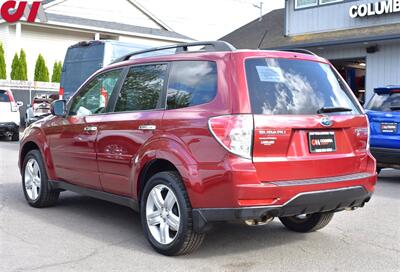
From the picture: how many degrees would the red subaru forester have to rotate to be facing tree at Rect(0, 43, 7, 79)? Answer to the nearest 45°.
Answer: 0° — it already faces it

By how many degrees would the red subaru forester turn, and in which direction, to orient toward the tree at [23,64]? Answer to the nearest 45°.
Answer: approximately 45° to its right

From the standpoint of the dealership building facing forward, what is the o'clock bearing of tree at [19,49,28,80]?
The tree is roughly at 2 o'clock from the dealership building.

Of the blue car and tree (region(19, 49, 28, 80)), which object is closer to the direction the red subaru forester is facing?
the tree

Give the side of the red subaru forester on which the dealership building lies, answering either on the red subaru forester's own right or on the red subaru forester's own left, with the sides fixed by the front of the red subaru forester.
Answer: on the red subaru forester's own right

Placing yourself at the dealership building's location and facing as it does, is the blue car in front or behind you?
in front

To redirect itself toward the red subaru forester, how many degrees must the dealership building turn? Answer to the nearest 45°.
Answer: approximately 45° to its left

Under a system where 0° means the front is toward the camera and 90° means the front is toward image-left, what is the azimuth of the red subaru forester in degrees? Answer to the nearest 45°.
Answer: approximately 135°

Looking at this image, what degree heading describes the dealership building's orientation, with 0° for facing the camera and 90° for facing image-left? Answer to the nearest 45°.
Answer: approximately 45°

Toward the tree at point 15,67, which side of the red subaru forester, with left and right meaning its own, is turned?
front

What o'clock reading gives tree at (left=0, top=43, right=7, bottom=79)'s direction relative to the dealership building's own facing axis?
The tree is roughly at 2 o'clock from the dealership building.

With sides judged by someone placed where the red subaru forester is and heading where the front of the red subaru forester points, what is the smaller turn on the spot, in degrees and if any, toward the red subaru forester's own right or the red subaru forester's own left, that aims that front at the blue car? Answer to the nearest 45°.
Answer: approximately 90° to the red subaru forester's own right

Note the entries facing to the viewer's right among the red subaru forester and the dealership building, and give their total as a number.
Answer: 0

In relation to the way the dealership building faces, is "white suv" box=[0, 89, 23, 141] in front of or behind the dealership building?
in front

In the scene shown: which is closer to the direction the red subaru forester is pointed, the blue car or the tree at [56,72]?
the tree

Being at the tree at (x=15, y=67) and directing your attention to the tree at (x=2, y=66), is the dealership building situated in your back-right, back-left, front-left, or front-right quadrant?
back-left

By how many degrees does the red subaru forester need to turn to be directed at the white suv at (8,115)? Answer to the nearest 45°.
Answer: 0° — it already faces it
